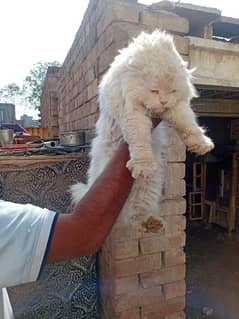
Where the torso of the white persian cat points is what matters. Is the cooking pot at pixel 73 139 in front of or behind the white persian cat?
behind

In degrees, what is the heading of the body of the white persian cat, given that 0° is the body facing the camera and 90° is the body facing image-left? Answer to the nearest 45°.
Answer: approximately 315°
